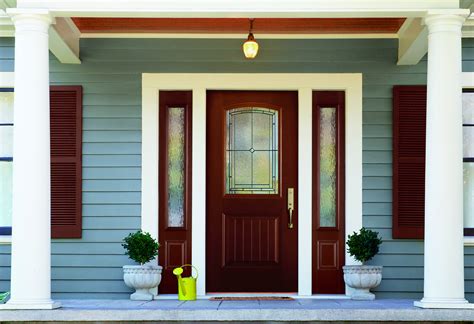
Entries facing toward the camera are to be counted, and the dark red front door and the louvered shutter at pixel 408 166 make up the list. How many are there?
2

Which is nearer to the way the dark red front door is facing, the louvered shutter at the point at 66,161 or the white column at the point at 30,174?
the white column

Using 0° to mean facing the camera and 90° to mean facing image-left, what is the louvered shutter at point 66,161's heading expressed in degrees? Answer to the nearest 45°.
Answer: approximately 0°

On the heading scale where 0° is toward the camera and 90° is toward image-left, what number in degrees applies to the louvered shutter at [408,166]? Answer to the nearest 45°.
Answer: approximately 0°
